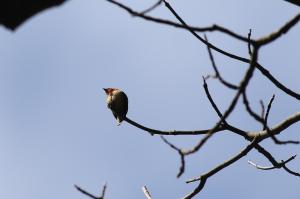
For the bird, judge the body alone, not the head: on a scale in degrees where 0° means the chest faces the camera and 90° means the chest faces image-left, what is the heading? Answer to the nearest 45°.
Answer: approximately 90°
